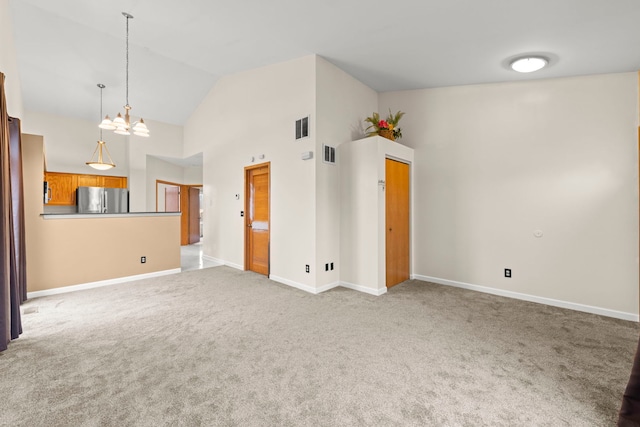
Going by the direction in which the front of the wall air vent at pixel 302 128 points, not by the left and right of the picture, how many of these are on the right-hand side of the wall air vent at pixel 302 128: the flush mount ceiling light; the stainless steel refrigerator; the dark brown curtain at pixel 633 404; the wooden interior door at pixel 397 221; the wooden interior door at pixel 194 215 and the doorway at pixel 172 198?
3

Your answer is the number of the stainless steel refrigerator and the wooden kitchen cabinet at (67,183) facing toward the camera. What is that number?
2

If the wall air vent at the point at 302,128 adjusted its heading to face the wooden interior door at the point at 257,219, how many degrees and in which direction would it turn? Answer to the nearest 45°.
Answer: approximately 90° to its right

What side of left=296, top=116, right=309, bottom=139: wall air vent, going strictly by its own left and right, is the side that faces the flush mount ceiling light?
left

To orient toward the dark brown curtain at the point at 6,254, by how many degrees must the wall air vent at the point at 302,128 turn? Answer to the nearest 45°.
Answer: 0° — it already faces it

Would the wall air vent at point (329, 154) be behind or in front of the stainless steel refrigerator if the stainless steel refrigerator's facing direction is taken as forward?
in front

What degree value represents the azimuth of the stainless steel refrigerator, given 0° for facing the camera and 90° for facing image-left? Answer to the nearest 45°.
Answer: approximately 0°

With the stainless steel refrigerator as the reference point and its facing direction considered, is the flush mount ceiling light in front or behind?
in front

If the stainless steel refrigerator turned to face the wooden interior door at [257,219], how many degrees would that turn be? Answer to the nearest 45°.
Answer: approximately 45° to its left

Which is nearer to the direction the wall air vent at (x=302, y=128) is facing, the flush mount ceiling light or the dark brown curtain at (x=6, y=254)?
the dark brown curtain

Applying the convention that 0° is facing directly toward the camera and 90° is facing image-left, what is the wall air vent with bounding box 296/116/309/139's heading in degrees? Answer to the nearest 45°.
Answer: approximately 45°
